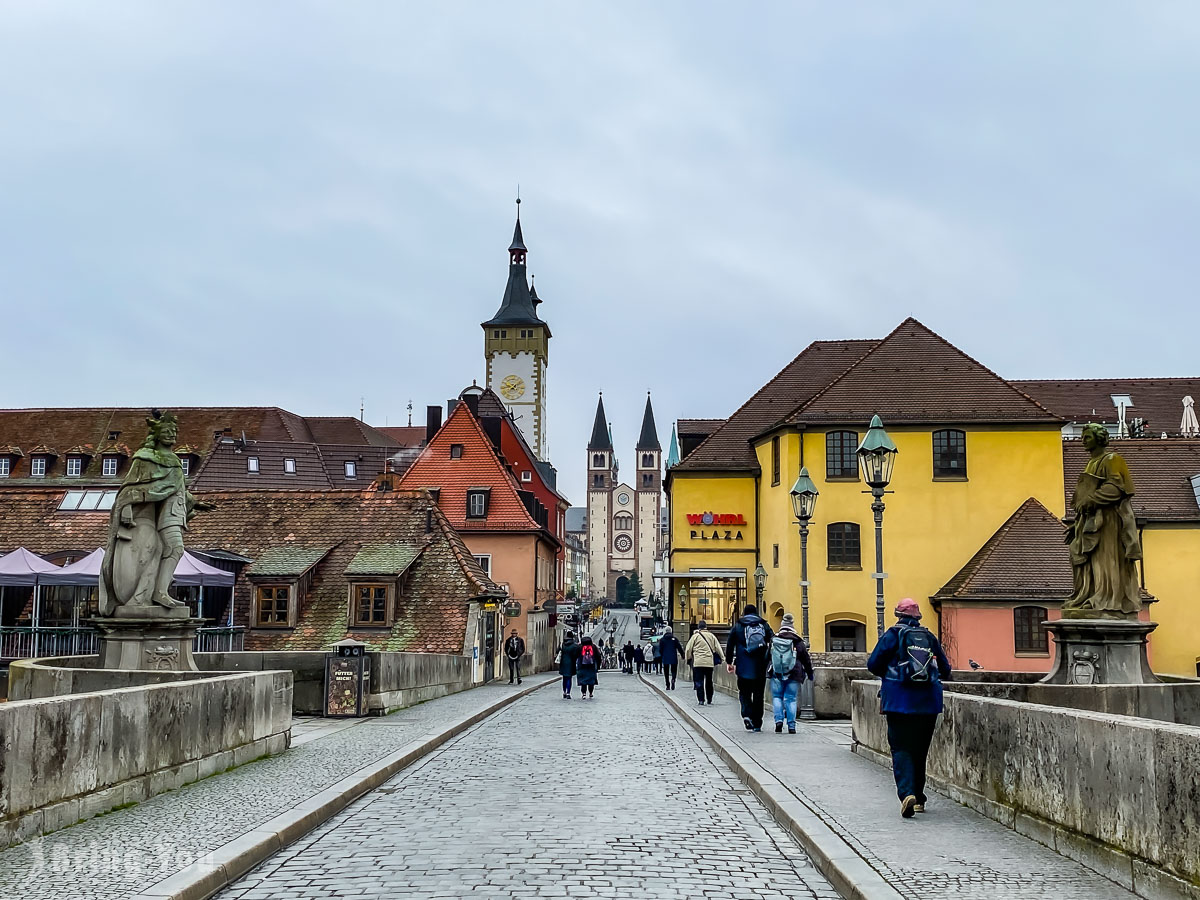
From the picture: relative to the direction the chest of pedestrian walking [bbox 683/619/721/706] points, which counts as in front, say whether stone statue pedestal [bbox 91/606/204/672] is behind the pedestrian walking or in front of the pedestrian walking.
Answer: behind

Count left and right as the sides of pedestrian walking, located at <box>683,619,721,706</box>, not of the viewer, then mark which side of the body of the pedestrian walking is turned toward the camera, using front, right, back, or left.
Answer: back

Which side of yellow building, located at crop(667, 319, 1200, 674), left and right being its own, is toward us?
front

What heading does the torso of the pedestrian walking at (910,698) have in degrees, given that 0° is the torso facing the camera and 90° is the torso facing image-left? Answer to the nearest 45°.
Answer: approximately 180°

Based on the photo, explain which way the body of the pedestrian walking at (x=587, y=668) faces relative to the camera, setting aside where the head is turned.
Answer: away from the camera

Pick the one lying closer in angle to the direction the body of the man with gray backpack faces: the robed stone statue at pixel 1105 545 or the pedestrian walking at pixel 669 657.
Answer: the pedestrian walking

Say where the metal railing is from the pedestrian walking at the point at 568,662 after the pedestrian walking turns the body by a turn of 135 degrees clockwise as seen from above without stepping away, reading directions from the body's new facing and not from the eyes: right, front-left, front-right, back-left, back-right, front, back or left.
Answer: back-right

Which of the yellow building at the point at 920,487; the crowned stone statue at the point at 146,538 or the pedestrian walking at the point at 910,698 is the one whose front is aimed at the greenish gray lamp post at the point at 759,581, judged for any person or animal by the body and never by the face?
the pedestrian walking

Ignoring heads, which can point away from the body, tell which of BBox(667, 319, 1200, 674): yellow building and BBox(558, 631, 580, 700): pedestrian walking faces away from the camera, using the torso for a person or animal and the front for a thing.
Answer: the pedestrian walking

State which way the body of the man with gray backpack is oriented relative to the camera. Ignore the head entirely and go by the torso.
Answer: away from the camera

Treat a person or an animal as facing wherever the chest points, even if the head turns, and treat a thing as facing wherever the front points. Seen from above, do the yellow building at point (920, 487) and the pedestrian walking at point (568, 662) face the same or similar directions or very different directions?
very different directions

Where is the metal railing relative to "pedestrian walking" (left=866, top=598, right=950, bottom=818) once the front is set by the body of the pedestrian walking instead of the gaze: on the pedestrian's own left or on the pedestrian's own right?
on the pedestrian's own left

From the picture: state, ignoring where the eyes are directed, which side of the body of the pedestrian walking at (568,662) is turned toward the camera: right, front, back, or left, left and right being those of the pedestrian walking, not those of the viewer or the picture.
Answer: back

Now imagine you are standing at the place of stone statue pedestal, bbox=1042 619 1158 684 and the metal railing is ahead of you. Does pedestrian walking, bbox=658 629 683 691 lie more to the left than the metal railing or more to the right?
right
